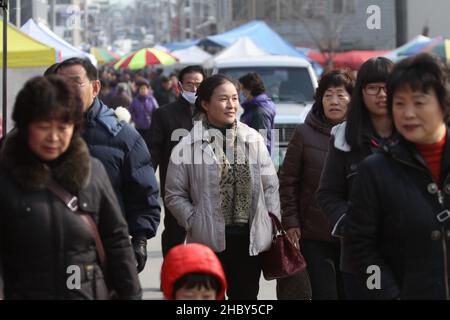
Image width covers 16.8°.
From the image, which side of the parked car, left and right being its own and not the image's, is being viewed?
front

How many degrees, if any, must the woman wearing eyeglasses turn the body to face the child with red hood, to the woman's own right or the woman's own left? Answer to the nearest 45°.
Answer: approximately 90° to the woman's own right

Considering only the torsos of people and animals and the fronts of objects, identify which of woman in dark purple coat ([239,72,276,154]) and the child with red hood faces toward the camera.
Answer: the child with red hood

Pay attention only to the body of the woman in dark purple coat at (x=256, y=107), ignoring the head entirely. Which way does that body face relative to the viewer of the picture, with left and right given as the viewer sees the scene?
facing to the left of the viewer

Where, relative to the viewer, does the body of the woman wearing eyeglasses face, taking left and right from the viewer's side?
facing the viewer and to the right of the viewer

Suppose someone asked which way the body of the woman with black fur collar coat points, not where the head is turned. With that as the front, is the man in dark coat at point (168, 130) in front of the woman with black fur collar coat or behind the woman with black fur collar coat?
behind

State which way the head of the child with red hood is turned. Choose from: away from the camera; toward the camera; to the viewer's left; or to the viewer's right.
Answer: toward the camera

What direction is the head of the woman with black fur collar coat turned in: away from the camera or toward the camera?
toward the camera

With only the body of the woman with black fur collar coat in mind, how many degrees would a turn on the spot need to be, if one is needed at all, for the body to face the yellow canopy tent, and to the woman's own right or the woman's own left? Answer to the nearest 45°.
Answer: approximately 180°

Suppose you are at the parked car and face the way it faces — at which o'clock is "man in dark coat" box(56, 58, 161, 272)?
The man in dark coat is roughly at 12 o'clock from the parked car.

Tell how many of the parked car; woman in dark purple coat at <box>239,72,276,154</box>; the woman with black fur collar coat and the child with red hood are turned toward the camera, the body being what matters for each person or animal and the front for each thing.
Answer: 3

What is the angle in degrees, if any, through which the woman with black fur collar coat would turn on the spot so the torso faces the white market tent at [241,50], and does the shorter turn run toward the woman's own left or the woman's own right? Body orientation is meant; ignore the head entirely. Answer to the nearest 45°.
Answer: approximately 180°

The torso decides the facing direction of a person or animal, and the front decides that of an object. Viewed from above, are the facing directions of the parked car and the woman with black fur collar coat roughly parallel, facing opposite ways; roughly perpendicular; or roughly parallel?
roughly parallel

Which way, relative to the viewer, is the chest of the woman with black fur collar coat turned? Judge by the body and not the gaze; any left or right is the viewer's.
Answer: facing the viewer

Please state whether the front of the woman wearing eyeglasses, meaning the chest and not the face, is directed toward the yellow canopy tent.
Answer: no

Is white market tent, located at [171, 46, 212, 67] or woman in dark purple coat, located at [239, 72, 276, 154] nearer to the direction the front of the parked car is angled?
the woman in dark purple coat
